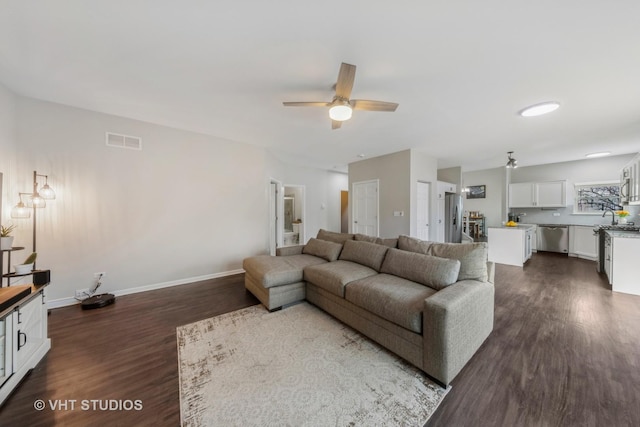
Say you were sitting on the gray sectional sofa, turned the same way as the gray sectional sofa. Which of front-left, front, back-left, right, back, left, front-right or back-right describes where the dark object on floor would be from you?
front-right

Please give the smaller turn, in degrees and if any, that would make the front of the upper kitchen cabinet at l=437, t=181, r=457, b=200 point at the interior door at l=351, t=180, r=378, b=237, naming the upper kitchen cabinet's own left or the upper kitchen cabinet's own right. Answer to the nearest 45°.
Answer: approximately 90° to the upper kitchen cabinet's own right

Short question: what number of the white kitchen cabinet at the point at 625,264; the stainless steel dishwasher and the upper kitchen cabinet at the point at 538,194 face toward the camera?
2

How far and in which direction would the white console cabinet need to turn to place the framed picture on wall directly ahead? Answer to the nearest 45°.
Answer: approximately 45° to its left

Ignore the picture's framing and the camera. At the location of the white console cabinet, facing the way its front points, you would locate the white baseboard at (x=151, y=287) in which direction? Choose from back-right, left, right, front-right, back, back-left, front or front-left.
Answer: left

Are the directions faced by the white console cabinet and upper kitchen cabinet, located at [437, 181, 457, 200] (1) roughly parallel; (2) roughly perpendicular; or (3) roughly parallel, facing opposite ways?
roughly perpendicular

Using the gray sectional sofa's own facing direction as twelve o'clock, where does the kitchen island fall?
The kitchen island is roughly at 6 o'clock from the gray sectional sofa.

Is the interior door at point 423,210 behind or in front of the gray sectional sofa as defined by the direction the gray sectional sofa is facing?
behind

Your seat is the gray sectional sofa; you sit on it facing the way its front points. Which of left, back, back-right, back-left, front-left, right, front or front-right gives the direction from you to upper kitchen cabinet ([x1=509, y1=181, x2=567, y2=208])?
back

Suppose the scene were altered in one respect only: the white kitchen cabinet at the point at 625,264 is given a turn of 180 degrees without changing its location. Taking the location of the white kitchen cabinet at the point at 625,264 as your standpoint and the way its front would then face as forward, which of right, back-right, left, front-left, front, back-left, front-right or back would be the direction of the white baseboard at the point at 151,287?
back-right

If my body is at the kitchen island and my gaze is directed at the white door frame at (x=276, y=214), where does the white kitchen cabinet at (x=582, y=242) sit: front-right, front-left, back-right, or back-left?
back-right

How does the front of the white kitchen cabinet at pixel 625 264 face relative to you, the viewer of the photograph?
facing to the left of the viewer

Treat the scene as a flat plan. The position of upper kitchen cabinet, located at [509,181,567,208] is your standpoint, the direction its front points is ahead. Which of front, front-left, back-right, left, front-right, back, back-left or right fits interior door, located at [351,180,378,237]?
front-right

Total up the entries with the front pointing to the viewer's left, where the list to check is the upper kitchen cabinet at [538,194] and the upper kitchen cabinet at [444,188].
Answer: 0

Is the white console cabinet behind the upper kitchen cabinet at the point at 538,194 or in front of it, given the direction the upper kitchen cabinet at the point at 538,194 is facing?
in front

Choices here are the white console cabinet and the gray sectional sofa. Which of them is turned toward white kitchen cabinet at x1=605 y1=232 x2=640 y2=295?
the white console cabinet

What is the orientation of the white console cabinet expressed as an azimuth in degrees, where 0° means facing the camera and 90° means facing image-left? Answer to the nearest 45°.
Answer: approximately 315°
